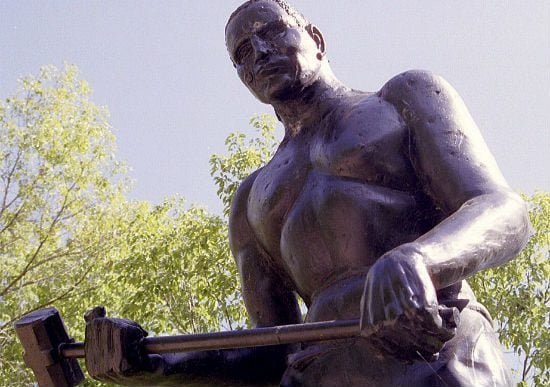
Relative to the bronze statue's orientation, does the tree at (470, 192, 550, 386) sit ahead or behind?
behind

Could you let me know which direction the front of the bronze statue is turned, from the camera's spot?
facing the viewer and to the left of the viewer
